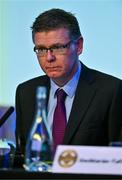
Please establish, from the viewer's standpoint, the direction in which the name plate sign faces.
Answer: facing the viewer

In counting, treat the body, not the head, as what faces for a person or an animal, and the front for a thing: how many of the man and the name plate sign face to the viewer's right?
0

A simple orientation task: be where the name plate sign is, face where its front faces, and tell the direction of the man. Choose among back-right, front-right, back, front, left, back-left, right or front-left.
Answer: back

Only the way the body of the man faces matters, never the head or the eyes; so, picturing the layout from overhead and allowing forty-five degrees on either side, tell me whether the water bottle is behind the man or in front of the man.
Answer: in front

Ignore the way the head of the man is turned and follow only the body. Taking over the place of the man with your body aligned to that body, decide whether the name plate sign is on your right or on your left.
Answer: on your left

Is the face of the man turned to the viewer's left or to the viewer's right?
to the viewer's left
